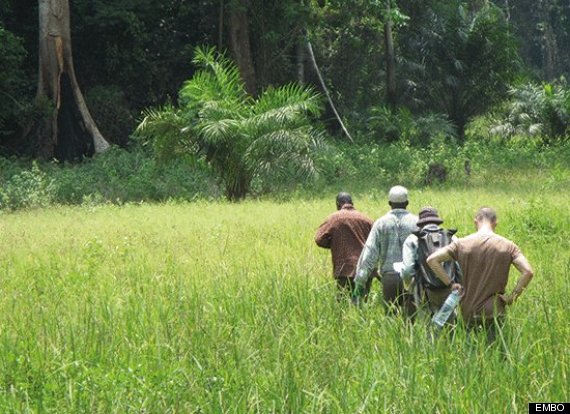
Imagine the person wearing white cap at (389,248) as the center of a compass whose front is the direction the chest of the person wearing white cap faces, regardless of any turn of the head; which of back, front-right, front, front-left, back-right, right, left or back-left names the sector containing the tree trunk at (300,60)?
front

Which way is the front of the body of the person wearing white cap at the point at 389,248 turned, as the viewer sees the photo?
away from the camera

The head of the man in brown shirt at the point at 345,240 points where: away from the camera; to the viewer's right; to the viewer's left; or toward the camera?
away from the camera

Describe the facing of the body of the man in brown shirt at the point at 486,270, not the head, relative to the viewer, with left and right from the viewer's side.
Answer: facing away from the viewer

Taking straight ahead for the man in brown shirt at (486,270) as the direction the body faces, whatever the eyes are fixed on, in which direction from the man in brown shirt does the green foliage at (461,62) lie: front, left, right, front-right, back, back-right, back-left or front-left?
front

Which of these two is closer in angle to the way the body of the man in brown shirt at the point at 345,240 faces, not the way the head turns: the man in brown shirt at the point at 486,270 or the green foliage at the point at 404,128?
the green foliage

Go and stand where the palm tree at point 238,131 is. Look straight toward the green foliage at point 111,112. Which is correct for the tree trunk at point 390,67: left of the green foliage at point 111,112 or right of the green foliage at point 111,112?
right

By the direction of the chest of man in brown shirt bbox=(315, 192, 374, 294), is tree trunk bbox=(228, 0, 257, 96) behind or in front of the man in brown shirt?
in front

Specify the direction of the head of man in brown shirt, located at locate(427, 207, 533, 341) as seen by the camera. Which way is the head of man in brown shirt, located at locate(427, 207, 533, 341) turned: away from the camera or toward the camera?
away from the camera

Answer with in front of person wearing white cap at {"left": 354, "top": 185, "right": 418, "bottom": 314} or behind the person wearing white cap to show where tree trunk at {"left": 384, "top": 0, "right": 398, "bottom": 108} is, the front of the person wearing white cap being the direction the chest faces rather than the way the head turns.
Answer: in front

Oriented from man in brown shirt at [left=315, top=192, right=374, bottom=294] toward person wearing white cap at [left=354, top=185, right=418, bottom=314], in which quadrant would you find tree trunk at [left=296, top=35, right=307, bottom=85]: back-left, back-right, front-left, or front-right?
back-left

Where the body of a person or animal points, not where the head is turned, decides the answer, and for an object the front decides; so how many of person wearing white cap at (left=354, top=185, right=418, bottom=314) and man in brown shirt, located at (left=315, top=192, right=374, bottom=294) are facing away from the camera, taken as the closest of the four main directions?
2

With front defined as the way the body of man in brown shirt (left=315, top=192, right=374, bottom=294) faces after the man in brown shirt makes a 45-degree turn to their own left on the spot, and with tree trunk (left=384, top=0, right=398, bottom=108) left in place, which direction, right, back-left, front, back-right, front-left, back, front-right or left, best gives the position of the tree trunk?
front-right

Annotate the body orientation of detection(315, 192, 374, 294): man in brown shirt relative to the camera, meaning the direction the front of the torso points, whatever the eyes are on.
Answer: away from the camera

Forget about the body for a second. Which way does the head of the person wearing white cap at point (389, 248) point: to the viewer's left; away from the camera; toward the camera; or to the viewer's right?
away from the camera

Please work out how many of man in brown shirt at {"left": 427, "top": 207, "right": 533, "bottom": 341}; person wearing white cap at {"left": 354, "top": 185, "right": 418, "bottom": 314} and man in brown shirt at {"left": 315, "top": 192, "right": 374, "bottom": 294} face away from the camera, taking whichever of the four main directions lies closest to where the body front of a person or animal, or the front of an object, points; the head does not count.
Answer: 3

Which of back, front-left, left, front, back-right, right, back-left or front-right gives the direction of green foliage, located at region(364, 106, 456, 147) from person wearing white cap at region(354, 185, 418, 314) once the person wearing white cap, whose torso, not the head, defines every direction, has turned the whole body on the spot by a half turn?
back
